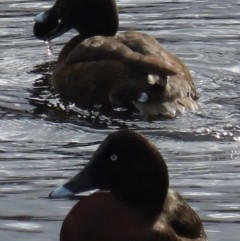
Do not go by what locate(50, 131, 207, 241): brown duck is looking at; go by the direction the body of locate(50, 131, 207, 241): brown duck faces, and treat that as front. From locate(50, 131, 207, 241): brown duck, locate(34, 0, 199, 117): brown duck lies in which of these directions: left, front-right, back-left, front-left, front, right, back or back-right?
back-right

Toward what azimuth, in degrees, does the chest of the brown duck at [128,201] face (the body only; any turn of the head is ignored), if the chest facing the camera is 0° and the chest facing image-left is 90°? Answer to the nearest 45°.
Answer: approximately 45°
